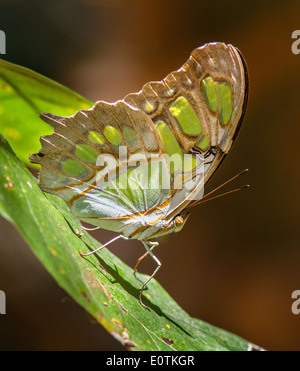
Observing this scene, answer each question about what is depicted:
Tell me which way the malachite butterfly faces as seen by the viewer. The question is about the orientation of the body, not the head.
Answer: to the viewer's right

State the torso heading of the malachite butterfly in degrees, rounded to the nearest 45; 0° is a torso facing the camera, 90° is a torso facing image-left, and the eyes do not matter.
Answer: approximately 270°
